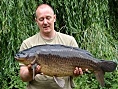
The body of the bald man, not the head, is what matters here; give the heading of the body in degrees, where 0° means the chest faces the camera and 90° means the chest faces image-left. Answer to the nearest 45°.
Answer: approximately 0°

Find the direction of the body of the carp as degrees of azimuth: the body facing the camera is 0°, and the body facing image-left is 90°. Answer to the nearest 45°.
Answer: approximately 90°
